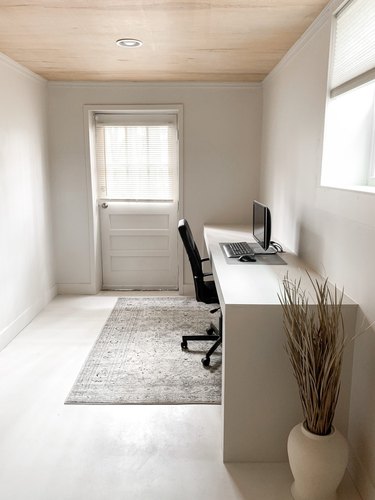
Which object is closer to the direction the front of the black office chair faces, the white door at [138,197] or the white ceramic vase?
the white ceramic vase

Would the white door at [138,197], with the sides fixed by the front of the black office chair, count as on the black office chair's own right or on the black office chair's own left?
on the black office chair's own left

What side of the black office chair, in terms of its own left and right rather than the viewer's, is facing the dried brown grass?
right

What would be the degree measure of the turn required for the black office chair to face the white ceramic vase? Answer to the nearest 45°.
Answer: approximately 90° to its right

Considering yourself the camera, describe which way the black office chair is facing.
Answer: facing to the right of the viewer

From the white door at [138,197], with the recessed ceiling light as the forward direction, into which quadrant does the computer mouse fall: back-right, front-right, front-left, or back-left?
front-left
